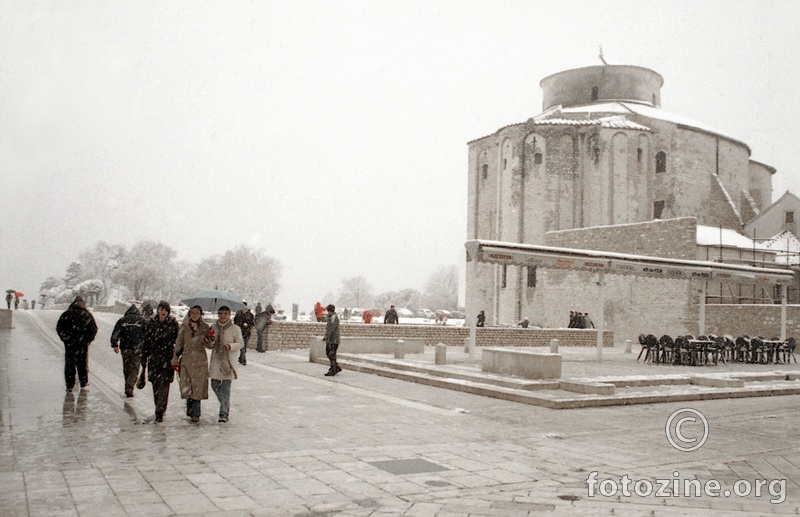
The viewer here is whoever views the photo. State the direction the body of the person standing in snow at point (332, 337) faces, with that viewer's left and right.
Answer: facing to the left of the viewer

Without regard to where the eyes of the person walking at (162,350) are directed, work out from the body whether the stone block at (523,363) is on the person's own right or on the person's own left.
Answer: on the person's own left

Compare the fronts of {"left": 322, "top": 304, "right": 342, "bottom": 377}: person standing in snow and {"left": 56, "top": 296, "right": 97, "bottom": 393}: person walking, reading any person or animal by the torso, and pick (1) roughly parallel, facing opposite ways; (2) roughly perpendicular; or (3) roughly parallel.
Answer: roughly perpendicular

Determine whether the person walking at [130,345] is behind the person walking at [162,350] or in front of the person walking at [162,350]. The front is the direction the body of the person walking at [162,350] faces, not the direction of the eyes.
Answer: behind

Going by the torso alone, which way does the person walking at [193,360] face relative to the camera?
toward the camera
